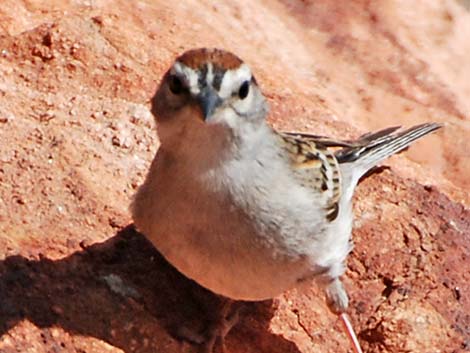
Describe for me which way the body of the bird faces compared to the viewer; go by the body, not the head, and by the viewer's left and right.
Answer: facing the viewer and to the left of the viewer
